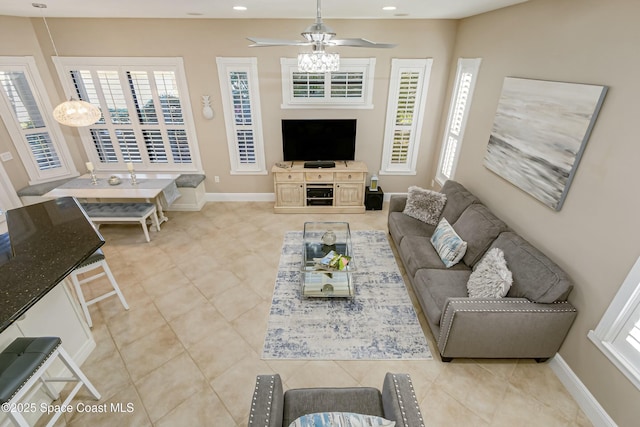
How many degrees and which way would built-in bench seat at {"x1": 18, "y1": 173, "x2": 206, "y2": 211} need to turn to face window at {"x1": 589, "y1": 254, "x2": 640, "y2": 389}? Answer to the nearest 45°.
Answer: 0° — it already faces it

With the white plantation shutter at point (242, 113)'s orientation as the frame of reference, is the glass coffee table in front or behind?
in front

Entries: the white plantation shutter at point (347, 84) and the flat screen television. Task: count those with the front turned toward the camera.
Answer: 2

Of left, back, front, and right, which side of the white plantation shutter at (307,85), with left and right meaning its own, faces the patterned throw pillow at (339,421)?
front

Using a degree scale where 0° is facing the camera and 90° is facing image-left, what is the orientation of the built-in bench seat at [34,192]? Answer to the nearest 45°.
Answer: approximately 315°

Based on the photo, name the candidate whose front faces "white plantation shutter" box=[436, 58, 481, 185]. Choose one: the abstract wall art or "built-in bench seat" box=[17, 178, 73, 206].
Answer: the built-in bench seat

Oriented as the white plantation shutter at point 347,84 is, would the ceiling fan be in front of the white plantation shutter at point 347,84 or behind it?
in front

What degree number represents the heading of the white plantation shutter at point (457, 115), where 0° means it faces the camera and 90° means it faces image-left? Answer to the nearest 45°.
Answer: approximately 45°

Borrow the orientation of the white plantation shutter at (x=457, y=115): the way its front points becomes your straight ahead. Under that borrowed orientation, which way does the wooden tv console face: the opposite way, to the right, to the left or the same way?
to the left

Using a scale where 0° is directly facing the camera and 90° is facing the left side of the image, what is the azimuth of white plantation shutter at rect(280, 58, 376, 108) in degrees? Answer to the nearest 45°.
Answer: approximately 0°

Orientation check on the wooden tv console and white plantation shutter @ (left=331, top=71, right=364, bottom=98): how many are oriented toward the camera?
2

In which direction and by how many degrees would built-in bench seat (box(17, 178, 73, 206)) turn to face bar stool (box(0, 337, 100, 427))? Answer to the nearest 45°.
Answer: approximately 45° to its right
